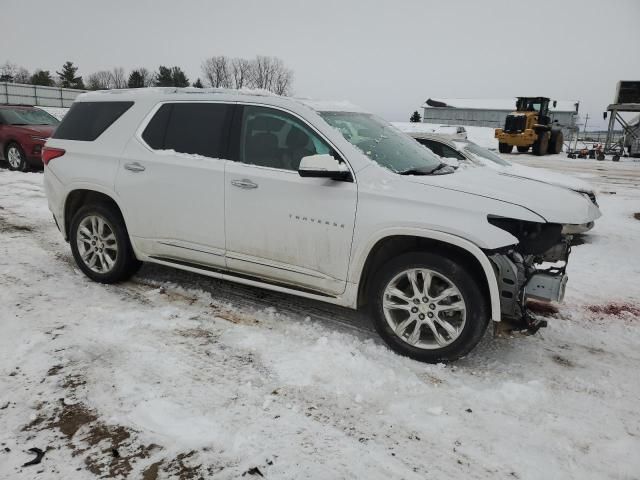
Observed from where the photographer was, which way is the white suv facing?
facing the viewer and to the right of the viewer

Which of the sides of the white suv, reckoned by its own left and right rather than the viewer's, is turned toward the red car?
back

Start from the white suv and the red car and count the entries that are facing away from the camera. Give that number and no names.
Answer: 0

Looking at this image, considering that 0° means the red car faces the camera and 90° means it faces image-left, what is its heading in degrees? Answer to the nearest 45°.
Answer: approximately 315°

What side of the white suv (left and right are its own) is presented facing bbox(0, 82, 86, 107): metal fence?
back

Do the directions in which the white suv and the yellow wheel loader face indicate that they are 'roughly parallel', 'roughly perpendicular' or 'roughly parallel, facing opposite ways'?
roughly perpendicular
